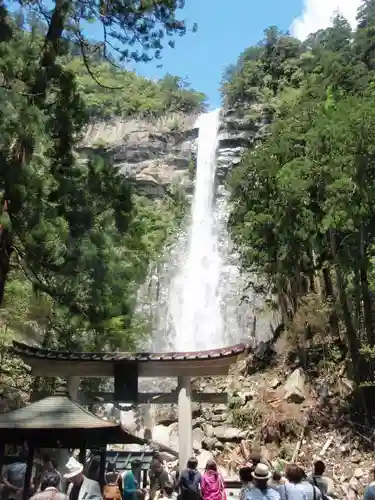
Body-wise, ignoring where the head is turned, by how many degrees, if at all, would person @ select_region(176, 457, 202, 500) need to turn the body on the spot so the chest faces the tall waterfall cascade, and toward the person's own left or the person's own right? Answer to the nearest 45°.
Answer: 0° — they already face it

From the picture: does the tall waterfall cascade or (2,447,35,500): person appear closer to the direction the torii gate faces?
the person

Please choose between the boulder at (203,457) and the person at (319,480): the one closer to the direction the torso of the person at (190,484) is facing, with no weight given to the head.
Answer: the boulder

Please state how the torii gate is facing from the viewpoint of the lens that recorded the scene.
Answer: facing the viewer

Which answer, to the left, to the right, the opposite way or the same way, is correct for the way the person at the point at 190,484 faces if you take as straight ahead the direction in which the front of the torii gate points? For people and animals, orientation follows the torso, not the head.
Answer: the opposite way

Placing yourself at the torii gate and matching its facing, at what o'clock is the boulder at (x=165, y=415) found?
The boulder is roughly at 6 o'clock from the torii gate.

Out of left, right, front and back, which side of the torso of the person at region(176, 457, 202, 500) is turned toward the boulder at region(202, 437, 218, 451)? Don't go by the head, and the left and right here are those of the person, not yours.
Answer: front

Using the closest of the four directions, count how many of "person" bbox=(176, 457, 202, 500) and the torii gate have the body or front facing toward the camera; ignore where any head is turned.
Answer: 1

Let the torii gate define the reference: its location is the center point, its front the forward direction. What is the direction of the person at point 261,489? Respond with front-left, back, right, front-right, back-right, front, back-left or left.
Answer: front

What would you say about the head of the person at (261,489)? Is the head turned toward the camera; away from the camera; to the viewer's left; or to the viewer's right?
away from the camera

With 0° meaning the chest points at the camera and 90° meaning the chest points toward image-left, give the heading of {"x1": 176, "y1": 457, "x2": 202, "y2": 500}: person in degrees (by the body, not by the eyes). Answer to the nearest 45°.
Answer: approximately 180°

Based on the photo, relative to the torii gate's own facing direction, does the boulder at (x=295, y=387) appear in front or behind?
behind

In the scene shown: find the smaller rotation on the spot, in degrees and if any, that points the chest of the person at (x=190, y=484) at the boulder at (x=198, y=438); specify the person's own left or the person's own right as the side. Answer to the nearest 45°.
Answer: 0° — they already face it

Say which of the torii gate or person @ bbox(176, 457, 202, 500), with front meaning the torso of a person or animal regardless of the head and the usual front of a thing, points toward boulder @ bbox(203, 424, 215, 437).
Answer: the person

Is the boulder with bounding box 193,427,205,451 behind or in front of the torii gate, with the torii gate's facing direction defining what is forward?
behind

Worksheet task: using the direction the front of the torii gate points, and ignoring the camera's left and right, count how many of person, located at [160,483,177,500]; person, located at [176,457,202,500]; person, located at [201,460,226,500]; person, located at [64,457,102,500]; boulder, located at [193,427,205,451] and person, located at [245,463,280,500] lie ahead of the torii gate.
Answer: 5

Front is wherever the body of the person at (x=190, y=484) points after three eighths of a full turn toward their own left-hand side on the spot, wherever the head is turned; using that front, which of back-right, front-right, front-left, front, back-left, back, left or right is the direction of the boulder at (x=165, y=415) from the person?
back-right

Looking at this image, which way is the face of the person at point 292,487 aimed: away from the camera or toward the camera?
away from the camera
